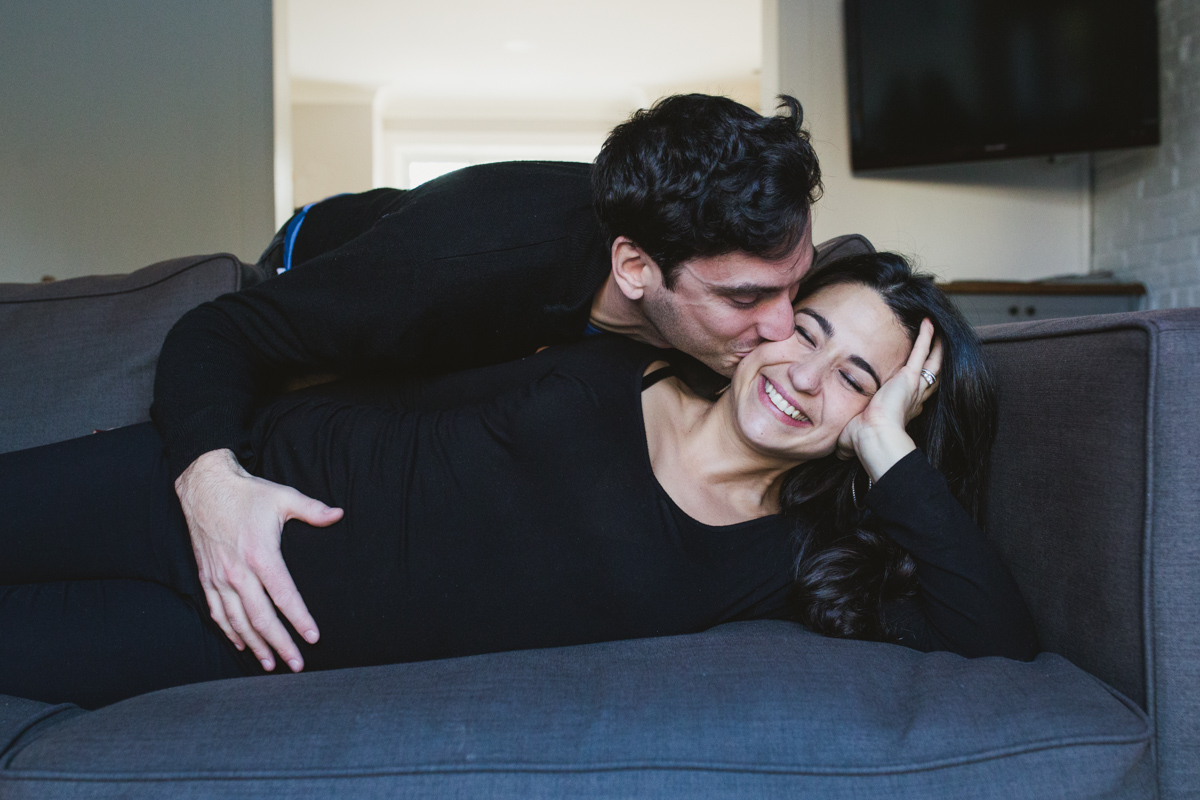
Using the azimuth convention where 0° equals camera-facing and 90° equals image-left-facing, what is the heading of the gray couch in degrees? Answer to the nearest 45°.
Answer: approximately 0°
